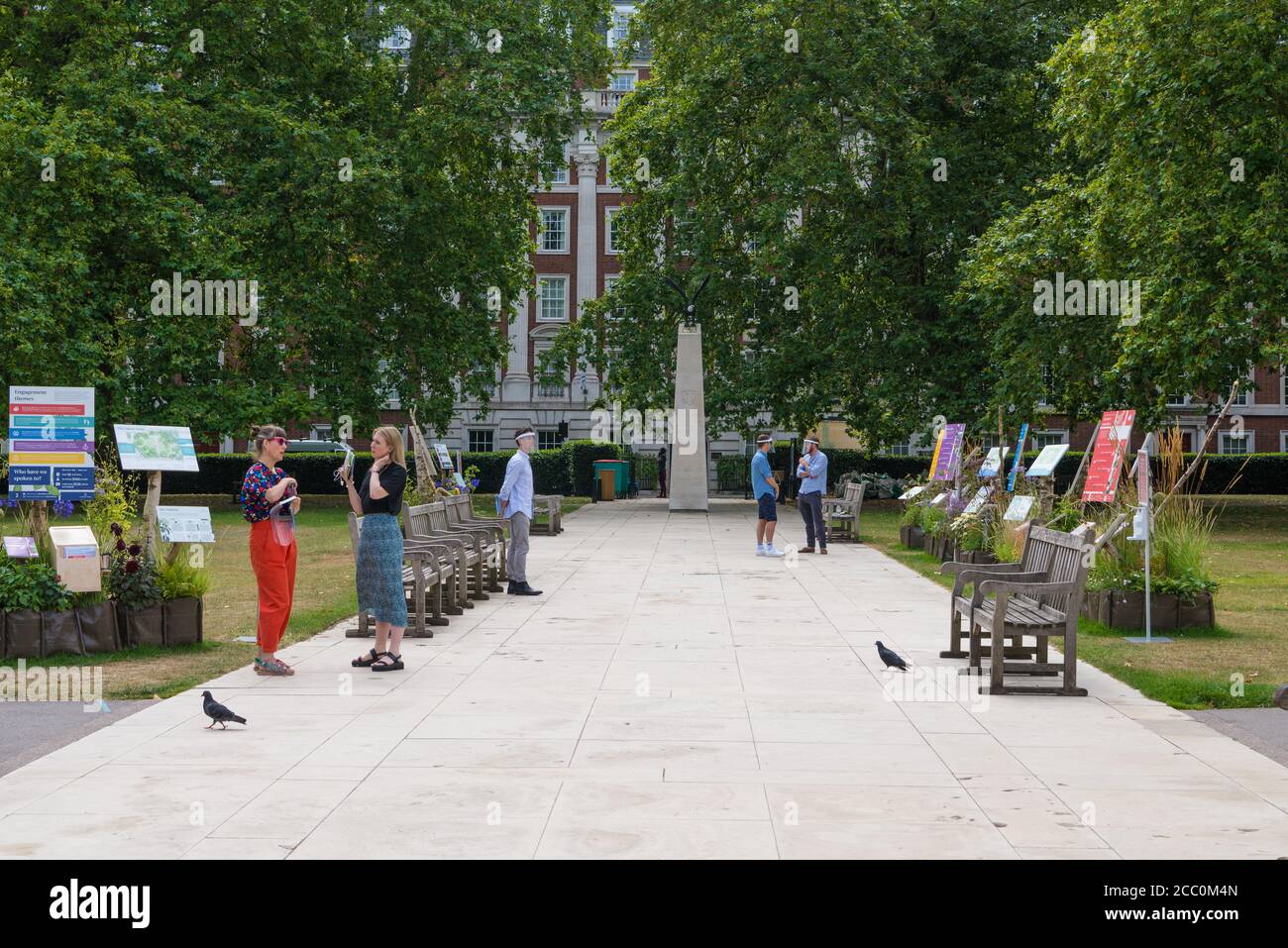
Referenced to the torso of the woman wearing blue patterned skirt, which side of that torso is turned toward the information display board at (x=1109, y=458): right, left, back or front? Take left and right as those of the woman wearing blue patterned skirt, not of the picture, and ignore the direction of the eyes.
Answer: back

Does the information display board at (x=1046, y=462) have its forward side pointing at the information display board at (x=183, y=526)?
yes

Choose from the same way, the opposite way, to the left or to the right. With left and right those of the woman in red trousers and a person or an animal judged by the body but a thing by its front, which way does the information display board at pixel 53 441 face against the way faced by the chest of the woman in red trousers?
to the right

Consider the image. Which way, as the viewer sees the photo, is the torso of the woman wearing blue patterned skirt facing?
to the viewer's left

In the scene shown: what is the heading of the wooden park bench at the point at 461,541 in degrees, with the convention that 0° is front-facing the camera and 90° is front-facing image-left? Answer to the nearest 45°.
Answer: approximately 315°

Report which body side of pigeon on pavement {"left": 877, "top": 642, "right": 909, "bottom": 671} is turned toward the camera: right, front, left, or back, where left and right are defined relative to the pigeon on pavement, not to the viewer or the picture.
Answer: left

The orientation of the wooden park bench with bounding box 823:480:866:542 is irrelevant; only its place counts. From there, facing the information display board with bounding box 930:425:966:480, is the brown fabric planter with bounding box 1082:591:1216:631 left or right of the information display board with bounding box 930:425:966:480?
right

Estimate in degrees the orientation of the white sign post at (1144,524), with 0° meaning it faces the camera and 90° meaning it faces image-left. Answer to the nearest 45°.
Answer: approximately 90°

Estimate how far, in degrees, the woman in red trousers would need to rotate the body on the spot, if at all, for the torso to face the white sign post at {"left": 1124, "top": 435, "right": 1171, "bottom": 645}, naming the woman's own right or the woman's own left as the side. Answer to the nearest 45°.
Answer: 0° — they already face it

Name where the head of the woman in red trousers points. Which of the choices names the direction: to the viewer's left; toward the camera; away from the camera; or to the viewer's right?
to the viewer's right

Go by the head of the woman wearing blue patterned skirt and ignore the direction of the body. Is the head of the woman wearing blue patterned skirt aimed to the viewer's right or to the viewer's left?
to the viewer's left

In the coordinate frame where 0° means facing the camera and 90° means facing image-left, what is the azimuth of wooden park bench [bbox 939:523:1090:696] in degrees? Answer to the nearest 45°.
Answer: approximately 90°
